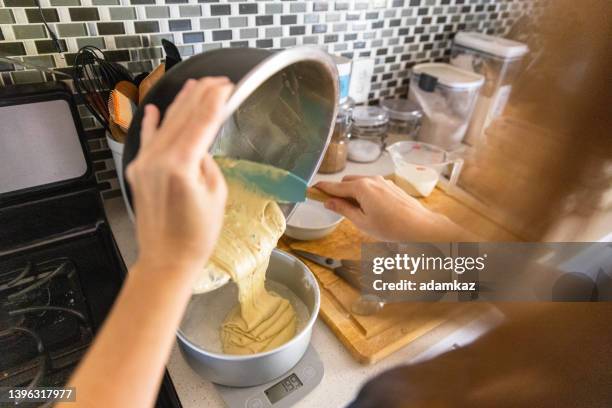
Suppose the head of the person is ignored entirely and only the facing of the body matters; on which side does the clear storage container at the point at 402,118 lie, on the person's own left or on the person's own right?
on the person's own right

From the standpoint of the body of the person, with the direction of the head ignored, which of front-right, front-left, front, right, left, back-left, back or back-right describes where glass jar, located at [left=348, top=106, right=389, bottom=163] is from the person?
front-right

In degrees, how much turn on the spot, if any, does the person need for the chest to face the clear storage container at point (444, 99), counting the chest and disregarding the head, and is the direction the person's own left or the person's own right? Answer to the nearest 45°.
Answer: approximately 45° to the person's own right

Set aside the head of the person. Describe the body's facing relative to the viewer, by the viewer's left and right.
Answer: facing away from the viewer and to the left of the viewer

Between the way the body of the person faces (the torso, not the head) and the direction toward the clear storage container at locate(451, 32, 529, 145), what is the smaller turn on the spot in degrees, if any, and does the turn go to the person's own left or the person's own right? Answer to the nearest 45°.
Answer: approximately 45° to the person's own right
